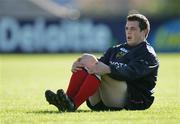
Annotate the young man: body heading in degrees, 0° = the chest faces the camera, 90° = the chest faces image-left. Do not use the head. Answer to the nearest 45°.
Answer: approximately 45°

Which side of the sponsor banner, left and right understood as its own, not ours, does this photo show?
front

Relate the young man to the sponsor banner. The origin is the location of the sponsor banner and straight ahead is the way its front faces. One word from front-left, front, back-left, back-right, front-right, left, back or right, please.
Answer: front

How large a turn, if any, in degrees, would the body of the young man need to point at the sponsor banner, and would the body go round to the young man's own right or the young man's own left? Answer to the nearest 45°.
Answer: approximately 135° to the young man's own right
